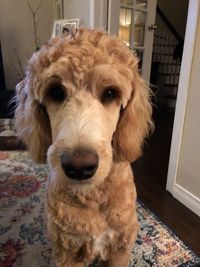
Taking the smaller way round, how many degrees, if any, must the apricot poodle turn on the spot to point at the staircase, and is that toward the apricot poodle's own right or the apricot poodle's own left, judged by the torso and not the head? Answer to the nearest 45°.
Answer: approximately 180°

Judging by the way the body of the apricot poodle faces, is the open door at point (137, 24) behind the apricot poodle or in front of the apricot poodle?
behind

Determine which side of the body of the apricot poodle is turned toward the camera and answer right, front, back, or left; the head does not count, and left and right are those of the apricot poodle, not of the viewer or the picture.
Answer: front
